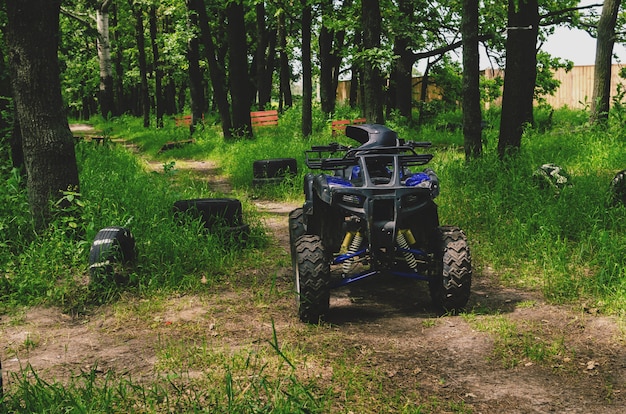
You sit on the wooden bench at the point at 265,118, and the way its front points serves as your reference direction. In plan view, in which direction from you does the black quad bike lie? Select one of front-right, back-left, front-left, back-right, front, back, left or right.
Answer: front

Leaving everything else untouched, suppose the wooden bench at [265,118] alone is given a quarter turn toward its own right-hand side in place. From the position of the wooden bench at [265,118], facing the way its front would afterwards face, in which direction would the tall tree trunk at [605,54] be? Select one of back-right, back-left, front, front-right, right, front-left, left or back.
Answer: back-left

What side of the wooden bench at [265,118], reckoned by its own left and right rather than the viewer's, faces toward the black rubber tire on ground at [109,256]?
front

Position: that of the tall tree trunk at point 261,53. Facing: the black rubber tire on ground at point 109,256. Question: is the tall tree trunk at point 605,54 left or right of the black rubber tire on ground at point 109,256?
left

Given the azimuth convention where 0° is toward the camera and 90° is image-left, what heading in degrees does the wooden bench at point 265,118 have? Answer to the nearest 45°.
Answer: approximately 0°

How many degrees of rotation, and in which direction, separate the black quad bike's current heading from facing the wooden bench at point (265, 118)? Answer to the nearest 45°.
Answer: approximately 180°

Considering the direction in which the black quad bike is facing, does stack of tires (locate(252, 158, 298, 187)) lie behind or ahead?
behind

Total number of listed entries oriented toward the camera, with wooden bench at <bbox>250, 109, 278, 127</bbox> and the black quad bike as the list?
2

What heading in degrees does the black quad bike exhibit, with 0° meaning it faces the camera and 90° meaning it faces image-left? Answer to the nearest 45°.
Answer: approximately 0°

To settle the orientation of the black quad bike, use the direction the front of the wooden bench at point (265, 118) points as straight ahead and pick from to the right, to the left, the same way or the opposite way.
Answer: the same way

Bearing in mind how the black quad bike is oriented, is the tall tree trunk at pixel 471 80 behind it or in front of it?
behind

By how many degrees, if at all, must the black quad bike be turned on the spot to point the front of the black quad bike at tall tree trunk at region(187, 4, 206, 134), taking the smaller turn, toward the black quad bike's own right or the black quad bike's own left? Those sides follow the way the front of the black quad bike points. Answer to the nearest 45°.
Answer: approximately 180°

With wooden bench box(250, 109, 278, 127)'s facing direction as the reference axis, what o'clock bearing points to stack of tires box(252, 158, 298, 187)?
The stack of tires is roughly at 12 o'clock from the wooden bench.

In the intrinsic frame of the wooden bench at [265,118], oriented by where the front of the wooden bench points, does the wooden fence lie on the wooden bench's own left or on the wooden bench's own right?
on the wooden bench's own left

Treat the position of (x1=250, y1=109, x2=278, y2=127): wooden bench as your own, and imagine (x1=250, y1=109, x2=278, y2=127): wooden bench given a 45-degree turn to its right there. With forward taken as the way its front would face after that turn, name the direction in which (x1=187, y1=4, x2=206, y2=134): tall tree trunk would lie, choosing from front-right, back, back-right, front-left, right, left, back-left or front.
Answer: front-right
